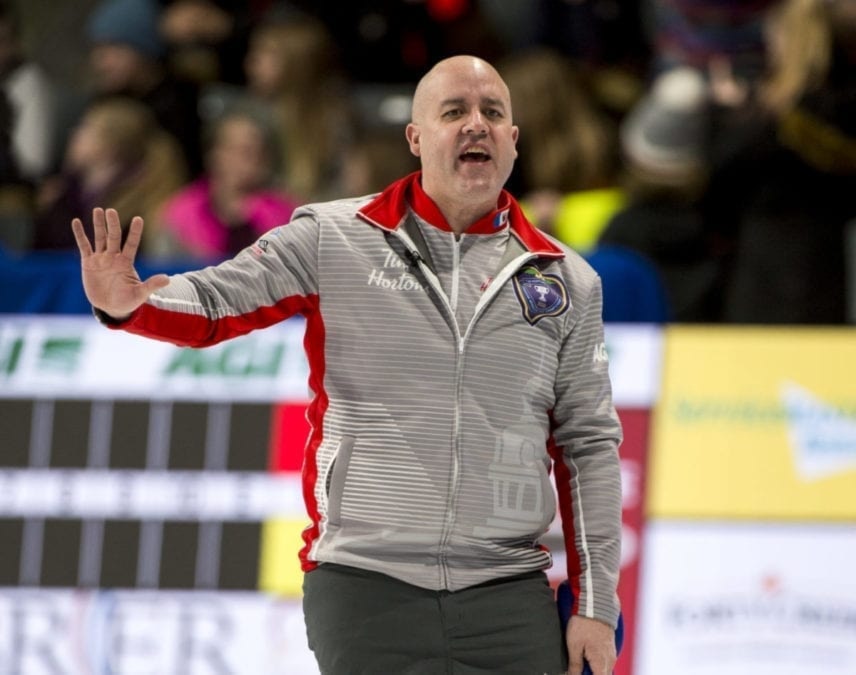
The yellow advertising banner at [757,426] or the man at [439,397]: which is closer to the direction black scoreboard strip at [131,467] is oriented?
the man

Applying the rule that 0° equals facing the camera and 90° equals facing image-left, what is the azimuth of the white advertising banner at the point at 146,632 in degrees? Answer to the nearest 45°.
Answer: approximately 0°

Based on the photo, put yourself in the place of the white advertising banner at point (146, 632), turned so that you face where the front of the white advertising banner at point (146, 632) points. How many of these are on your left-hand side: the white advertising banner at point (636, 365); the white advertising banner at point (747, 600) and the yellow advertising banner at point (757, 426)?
3

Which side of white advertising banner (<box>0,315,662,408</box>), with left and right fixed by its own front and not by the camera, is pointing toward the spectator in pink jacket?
back

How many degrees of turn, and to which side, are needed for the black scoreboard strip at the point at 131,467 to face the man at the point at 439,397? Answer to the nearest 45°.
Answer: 0° — it already faces them
